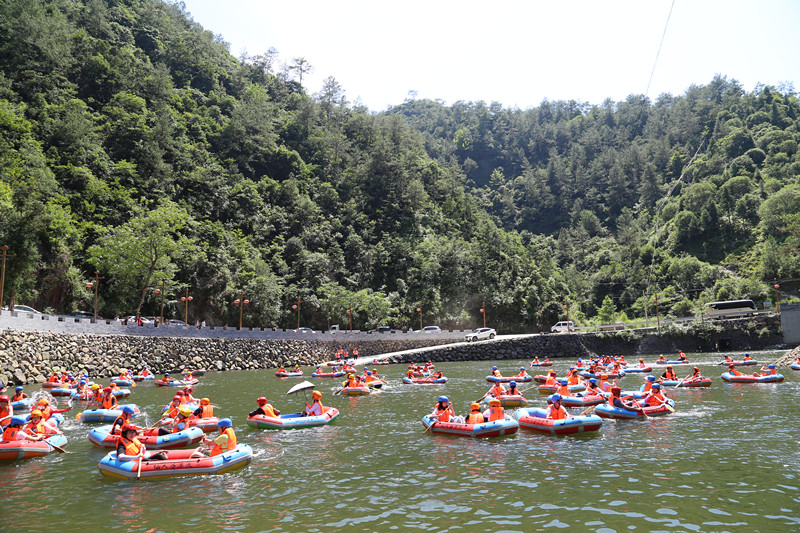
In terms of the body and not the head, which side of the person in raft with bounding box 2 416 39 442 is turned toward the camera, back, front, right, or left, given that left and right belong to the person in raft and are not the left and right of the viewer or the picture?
right

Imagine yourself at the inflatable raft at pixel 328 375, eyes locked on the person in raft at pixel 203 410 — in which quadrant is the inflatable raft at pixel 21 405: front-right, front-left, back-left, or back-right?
front-right

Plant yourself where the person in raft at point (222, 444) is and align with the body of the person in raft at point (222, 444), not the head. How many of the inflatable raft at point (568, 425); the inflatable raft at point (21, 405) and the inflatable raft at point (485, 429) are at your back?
2

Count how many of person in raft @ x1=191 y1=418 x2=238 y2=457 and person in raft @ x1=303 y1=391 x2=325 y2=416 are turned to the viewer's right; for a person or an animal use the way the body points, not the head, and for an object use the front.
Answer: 0

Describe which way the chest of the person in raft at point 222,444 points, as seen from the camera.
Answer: to the viewer's left

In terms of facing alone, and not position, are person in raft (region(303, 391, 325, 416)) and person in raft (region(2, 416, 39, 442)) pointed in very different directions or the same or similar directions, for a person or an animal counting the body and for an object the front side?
very different directions

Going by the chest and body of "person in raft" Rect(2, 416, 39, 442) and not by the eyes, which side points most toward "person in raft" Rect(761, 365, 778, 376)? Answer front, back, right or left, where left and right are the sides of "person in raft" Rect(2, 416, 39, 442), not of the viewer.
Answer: front

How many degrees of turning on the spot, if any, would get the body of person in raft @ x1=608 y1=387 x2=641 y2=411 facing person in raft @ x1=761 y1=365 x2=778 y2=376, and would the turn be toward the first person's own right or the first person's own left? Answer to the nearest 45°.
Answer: approximately 45° to the first person's own left

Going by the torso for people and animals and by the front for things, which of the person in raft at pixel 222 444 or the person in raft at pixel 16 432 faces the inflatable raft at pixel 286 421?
the person in raft at pixel 16 432

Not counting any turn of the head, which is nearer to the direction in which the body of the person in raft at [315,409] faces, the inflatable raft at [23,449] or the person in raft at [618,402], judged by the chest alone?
the inflatable raft

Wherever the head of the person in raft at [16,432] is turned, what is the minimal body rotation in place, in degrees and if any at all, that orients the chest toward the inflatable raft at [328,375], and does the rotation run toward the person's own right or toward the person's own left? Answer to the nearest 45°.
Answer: approximately 45° to the person's own left

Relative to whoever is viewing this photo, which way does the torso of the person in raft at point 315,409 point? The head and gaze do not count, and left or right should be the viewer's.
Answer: facing to the left of the viewer
